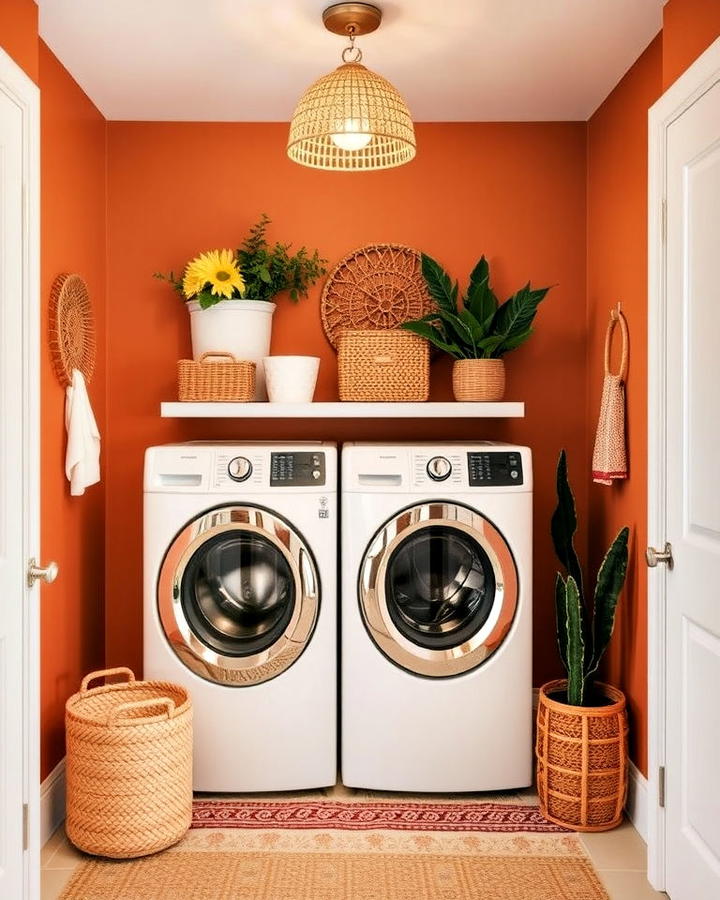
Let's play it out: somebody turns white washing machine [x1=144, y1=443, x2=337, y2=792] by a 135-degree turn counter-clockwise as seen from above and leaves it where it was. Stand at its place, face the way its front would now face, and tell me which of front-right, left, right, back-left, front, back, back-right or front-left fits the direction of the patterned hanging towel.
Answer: front-right

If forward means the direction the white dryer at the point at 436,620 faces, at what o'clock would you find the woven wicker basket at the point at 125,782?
The woven wicker basket is roughly at 2 o'clock from the white dryer.

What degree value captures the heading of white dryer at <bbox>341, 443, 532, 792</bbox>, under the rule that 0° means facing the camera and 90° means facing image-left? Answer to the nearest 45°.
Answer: approximately 0°

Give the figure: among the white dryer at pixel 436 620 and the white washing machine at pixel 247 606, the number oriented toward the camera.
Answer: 2

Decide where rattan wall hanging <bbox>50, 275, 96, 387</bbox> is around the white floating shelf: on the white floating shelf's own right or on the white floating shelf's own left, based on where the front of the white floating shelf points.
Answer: on the white floating shelf's own right

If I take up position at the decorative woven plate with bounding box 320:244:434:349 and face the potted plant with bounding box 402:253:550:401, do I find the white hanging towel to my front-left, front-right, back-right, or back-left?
back-right
